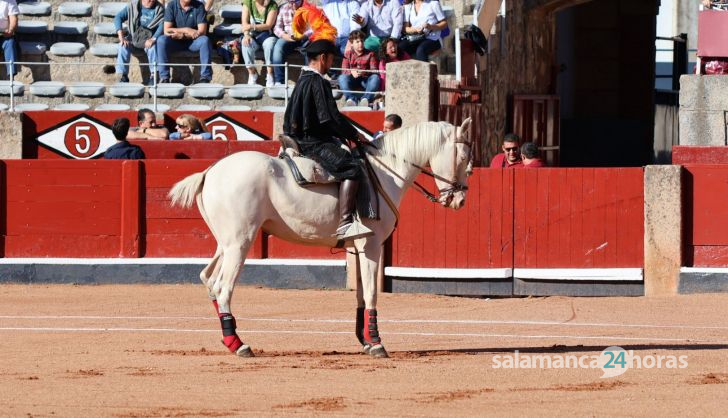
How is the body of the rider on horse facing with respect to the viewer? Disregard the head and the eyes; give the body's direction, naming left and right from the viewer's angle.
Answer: facing to the right of the viewer

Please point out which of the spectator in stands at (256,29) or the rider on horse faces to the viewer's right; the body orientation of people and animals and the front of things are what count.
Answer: the rider on horse

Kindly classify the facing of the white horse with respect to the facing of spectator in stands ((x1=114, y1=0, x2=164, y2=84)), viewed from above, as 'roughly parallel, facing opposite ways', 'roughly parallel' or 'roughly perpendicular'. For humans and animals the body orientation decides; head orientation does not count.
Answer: roughly perpendicular

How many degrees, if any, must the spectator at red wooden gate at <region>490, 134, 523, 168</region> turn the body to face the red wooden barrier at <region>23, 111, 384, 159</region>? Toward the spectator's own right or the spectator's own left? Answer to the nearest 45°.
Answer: approximately 135° to the spectator's own right

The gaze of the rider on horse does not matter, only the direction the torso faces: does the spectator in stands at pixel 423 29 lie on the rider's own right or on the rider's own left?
on the rider's own left

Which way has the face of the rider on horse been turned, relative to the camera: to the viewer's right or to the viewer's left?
to the viewer's right

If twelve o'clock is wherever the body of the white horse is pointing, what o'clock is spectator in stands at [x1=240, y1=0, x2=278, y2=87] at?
The spectator in stands is roughly at 9 o'clock from the white horse.

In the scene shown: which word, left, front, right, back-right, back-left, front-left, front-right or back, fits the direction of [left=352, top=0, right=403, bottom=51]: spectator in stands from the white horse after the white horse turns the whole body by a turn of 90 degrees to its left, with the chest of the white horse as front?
front

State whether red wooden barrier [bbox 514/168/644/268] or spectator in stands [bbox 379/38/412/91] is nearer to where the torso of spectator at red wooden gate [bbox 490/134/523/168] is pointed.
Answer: the red wooden barrier

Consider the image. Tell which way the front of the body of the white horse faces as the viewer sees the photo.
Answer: to the viewer's right

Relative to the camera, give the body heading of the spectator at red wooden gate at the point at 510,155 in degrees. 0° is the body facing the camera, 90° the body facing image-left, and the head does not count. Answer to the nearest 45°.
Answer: approximately 0°

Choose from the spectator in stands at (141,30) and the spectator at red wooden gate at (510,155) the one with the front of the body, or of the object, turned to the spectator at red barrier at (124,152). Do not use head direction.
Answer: the spectator in stands at (141,30)

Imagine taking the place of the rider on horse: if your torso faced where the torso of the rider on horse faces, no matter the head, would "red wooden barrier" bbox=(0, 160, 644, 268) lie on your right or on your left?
on your left
